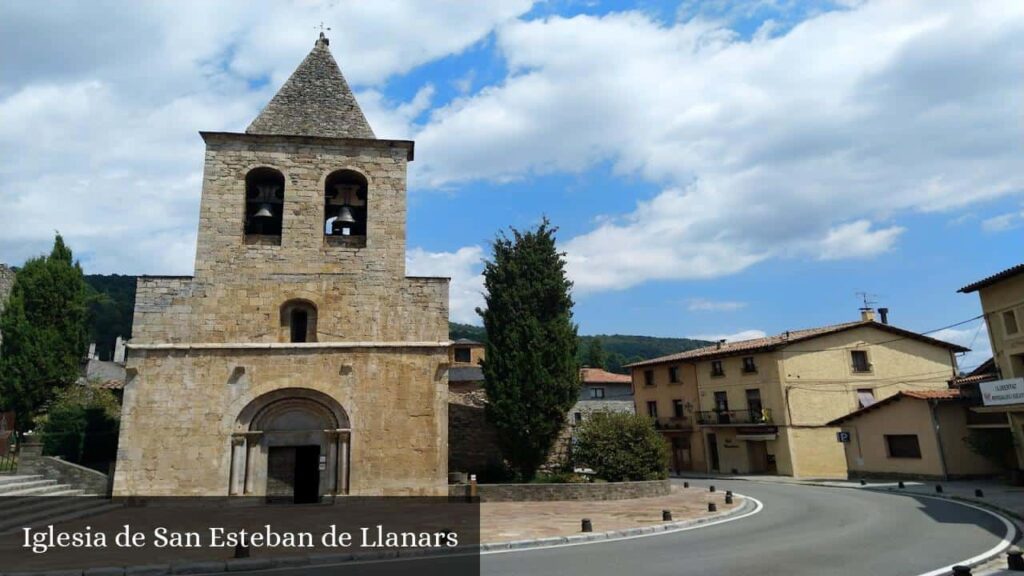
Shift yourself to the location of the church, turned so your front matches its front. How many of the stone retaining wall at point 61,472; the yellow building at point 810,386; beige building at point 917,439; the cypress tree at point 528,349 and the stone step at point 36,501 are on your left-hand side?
3

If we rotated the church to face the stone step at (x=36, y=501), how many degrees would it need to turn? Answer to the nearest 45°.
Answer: approximately 90° to its right

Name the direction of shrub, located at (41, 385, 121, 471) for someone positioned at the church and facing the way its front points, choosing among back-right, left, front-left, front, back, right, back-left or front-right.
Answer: back-right

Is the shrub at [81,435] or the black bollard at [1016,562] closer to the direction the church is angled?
the black bollard

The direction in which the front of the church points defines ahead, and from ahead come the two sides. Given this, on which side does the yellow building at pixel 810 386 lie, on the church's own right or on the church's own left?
on the church's own left

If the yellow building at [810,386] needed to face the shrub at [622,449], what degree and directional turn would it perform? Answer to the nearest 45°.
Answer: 0° — it already faces it

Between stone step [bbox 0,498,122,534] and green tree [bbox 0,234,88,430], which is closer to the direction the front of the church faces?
the stone step

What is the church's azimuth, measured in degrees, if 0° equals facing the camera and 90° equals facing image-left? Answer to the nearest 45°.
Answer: approximately 0°

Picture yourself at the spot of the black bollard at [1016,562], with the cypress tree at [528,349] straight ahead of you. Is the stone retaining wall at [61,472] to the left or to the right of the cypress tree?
left

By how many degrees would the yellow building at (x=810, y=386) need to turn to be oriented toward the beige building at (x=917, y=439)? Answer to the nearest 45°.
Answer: approximately 90° to its left

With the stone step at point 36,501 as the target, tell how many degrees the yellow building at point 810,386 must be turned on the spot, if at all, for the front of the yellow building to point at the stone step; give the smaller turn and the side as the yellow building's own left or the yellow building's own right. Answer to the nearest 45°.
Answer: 0° — it already faces it

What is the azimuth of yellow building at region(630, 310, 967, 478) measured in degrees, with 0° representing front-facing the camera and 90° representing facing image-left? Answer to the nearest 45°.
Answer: approximately 45°
